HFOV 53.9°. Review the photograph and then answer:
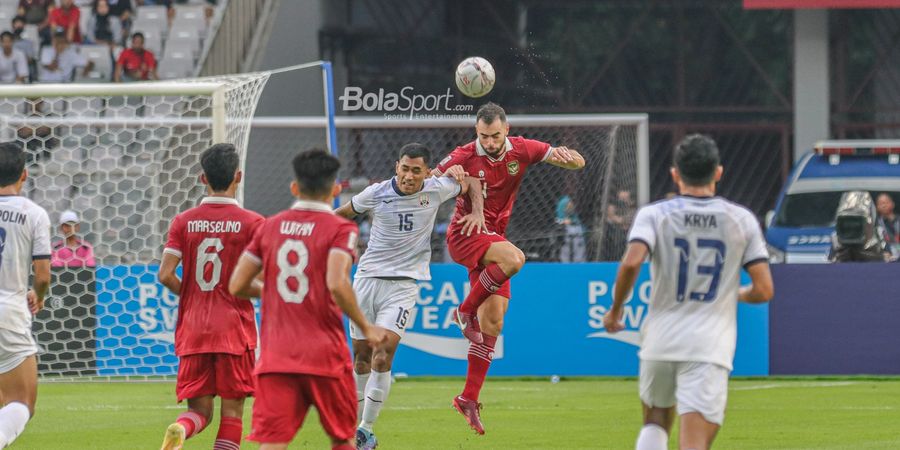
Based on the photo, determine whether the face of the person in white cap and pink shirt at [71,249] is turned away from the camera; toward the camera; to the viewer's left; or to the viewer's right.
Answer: toward the camera

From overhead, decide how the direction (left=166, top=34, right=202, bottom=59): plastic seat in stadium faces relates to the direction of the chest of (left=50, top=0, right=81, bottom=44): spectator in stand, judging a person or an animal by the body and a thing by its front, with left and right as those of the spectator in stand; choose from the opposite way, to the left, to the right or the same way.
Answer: the same way

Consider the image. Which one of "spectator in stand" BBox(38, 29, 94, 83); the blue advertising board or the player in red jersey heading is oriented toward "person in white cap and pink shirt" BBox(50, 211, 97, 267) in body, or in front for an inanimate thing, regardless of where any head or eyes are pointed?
"spectator in stand" BBox(38, 29, 94, 83)

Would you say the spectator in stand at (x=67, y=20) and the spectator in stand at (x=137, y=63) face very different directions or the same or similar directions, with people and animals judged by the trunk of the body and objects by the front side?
same or similar directions

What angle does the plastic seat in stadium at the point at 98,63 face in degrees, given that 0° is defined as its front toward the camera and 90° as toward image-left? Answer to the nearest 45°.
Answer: approximately 0°

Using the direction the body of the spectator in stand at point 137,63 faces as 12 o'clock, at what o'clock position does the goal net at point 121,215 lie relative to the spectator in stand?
The goal net is roughly at 12 o'clock from the spectator in stand.

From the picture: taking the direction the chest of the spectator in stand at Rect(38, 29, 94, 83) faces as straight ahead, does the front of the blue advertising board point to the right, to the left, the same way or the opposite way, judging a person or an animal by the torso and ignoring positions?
the same way

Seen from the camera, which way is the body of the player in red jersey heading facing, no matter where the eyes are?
toward the camera

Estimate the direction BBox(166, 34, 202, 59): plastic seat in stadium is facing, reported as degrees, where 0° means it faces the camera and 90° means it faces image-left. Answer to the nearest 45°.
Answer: approximately 0°

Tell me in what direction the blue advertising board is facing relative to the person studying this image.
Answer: facing the viewer

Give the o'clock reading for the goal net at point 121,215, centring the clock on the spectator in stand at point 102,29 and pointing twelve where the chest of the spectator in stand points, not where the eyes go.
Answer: The goal net is roughly at 12 o'clock from the spectator in stand.

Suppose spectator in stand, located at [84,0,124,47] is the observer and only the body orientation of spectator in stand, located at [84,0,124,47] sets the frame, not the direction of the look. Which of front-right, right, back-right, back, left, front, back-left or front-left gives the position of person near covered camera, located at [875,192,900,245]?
front-left

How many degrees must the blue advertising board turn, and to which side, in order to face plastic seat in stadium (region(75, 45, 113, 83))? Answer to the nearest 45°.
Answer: approximately 135° to its right
